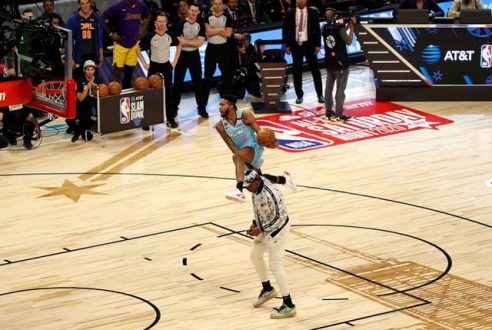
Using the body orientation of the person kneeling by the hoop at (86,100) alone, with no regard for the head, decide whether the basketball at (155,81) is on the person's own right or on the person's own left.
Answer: on the person's own left

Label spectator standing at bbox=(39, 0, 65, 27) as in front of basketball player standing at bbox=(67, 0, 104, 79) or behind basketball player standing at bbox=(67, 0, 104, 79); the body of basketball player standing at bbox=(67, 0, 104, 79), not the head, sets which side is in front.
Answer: behind

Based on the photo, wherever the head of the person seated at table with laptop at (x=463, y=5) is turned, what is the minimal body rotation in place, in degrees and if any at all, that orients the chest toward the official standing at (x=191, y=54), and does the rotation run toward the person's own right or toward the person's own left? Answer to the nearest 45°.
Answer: approximately 45° to the person's own right

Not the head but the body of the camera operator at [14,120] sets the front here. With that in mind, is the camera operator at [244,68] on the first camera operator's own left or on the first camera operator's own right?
on the first camera operator's own left

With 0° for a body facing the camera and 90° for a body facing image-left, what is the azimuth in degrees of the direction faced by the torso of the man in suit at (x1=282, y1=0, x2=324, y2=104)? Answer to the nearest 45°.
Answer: approximately 0°

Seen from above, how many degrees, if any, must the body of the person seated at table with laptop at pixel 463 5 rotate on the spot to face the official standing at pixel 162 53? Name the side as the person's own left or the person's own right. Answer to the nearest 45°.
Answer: approximately 45° to the person's own right

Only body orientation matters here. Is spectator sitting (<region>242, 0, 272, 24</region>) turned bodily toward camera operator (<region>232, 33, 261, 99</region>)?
yes
